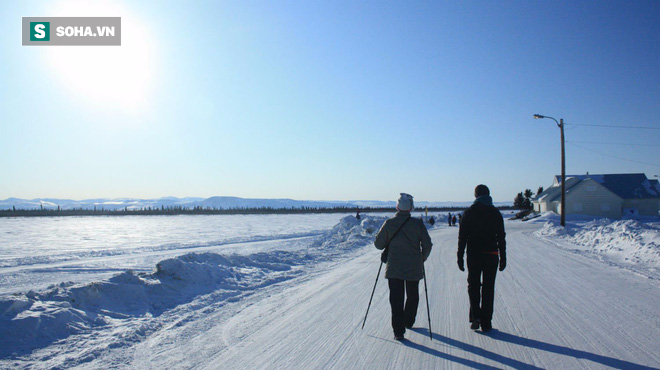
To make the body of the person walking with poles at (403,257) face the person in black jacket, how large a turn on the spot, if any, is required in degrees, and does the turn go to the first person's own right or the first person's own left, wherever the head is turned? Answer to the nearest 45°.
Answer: approximately 90° to the first person's own right

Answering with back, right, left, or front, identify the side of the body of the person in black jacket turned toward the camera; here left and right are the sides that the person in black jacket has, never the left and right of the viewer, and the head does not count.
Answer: back

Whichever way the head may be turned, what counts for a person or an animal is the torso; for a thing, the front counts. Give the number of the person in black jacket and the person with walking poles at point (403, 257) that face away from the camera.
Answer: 2

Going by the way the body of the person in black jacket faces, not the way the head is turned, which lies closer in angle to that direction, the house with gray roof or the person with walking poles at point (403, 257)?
the house with gray roof

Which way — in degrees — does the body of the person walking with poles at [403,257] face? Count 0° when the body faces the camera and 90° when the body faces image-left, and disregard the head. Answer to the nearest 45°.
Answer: approximately 180°

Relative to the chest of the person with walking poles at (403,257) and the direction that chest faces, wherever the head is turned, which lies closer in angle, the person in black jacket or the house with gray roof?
the house with gray roof

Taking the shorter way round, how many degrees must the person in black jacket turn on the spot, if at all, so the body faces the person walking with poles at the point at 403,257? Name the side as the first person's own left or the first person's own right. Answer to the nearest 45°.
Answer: approximately 135° to the first person's own left
